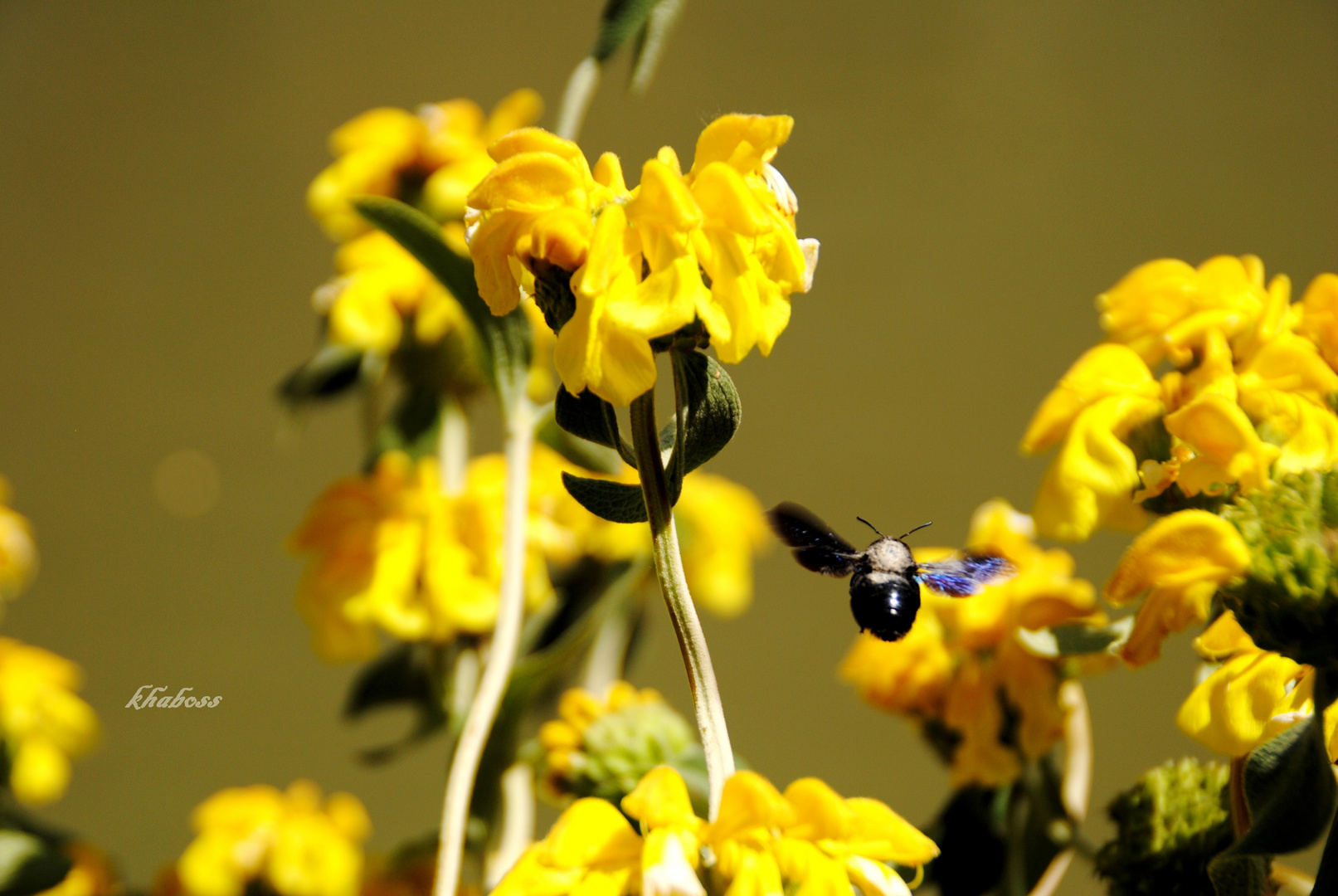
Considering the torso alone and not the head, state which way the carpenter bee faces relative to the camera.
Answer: away from the camera
